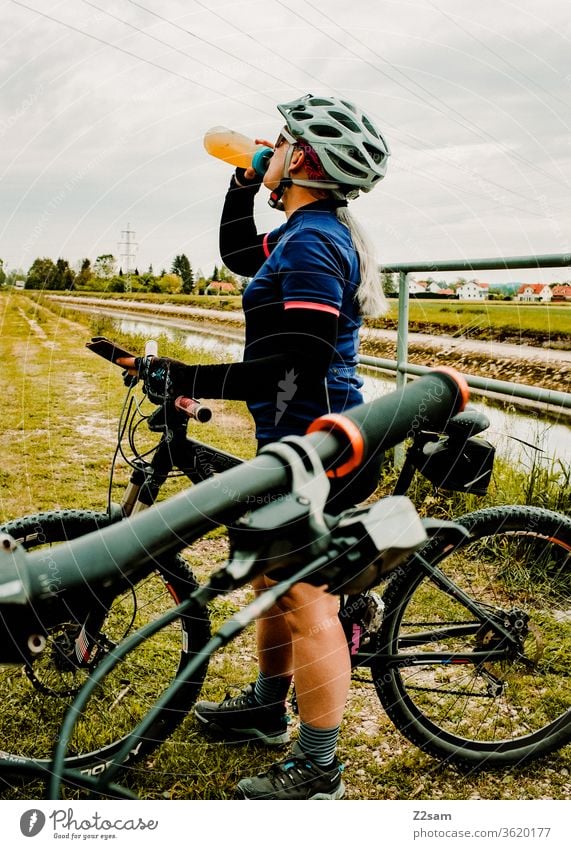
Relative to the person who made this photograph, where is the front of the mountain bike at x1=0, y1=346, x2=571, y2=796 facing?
facing to the left of the viewer

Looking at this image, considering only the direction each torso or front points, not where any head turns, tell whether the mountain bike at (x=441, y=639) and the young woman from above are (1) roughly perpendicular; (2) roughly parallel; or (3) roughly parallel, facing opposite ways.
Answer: roughly parallel

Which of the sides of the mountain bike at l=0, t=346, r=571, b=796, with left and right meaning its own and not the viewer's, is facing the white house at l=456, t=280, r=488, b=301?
right

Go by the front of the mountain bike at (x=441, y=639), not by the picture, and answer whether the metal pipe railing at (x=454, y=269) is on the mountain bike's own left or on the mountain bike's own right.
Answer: on the mountain bike's own right

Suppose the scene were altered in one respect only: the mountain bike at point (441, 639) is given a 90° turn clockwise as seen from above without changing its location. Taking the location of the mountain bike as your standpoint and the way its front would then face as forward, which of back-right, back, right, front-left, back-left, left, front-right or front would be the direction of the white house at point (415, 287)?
front

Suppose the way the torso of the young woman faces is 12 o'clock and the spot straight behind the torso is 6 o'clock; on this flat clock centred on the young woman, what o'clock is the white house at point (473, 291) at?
The white house is roughly at 4 o'clock from the young woman.

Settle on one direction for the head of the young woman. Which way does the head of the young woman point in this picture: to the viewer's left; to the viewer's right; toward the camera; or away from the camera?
to the viewer's left

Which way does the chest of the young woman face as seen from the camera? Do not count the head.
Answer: to the viewer's left
